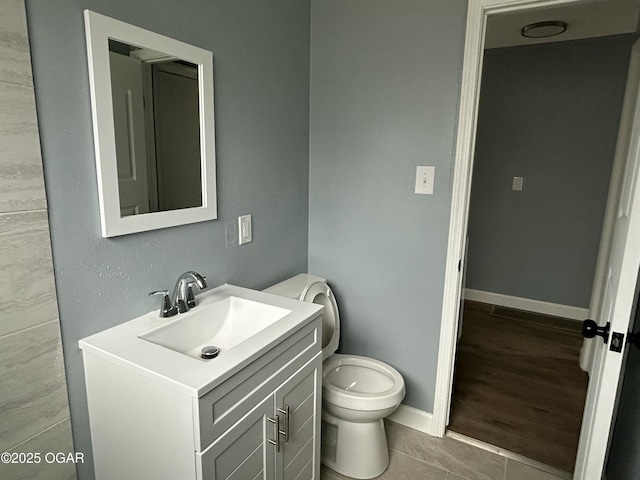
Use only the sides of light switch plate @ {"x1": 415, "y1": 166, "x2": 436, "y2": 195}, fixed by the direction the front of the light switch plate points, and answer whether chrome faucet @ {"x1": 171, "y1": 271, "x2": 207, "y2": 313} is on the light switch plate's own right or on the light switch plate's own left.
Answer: on the light switch plate's own right

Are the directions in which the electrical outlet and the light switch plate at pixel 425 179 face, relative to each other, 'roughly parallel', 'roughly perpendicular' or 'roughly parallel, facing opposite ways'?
roughly perpendicular

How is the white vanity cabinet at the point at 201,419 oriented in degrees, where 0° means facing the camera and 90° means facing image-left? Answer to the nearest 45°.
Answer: approximately 315°

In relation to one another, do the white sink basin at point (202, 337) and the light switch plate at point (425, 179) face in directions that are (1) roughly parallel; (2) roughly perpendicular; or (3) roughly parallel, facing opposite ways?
roughly perpendicular

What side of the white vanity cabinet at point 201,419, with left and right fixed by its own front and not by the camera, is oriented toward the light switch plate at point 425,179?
left

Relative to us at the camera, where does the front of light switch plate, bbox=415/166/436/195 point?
facing the viewer

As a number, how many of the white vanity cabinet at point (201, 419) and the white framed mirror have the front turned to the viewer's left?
0

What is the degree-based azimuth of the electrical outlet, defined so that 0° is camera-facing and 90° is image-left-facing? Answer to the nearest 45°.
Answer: approximately 315°

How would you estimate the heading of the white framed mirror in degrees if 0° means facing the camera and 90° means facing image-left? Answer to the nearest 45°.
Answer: approximately 315°

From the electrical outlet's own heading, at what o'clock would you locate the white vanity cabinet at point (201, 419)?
The white vanity cabinet is roughly at 2 o'clock from the electrical outlet.

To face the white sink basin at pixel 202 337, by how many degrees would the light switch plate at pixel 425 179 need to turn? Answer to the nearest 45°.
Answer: approximately 45° to its right

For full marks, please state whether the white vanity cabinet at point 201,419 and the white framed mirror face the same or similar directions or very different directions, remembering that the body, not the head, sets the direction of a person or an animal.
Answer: same or similar directions

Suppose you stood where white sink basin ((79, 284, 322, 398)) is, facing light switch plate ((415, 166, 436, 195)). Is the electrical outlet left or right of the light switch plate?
left

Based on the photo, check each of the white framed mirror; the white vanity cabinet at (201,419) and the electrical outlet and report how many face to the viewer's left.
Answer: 0
